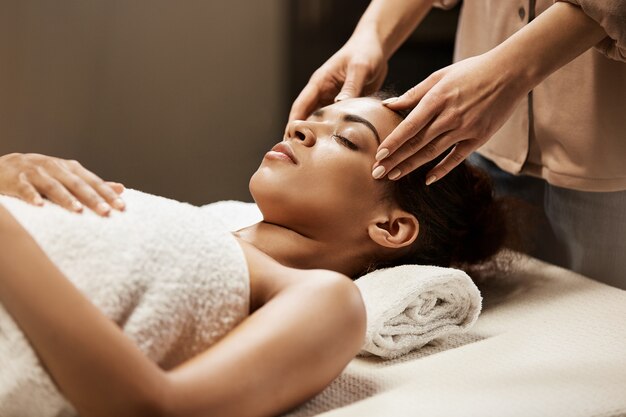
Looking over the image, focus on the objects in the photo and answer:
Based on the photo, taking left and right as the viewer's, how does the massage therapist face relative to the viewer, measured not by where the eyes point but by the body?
facing the viewer and to the left of the viewer

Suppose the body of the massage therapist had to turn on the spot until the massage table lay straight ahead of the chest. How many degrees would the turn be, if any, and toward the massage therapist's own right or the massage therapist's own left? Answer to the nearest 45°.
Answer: approximately 45° to the massage therapist's own left

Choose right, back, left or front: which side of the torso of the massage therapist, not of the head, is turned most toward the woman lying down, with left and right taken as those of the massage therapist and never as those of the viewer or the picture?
front
